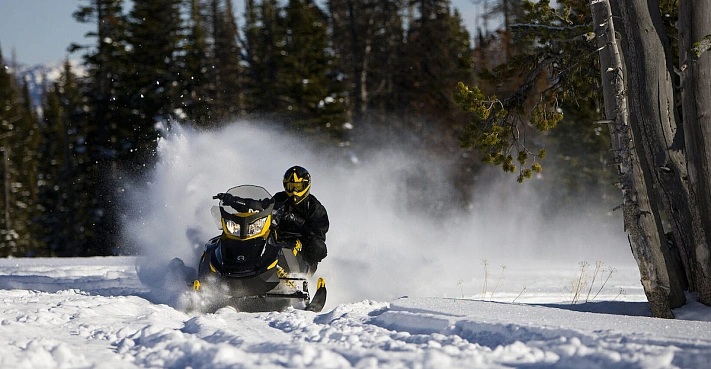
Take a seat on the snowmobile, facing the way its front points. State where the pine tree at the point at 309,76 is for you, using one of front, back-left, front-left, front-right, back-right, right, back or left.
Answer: back-right

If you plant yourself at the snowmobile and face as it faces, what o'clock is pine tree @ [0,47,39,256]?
The pine tree is roughly at 4 o'clock from the snowmobile.

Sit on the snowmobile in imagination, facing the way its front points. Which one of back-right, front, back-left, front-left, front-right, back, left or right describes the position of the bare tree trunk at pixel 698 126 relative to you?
back-left

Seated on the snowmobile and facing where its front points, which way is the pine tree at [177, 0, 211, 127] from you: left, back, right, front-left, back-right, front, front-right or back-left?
back-right

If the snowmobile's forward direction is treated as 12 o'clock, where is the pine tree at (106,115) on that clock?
The pine tree is roughly at 4 o'clock from the snowmobile.

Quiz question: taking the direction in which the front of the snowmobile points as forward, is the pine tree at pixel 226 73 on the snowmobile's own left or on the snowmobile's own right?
on the snowmobile's own right

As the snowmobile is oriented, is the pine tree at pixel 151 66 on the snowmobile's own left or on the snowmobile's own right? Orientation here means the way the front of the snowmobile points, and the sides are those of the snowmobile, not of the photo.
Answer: on the snowmobile's own right

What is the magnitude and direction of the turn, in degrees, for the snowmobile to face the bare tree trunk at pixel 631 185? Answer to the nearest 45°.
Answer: approximately 135° to its left

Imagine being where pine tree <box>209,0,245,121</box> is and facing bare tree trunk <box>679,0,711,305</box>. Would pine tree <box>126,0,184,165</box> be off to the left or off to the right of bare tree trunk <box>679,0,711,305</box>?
right

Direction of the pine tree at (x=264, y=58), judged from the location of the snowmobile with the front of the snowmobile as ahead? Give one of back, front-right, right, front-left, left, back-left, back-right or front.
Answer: back-right

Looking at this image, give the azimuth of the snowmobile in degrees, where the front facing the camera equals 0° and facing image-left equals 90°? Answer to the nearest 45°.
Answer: approximately 45°
